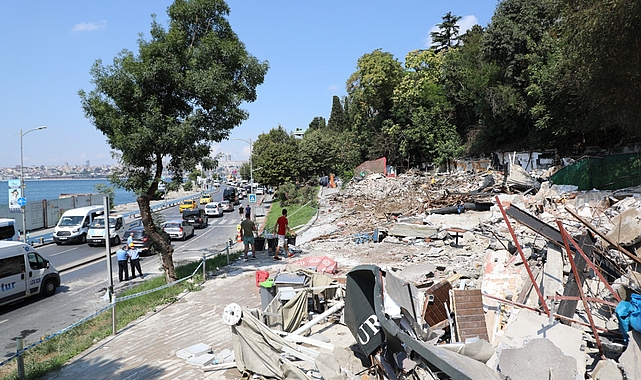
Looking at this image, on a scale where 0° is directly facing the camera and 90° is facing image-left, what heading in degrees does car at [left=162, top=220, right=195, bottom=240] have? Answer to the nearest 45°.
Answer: approximately 225°

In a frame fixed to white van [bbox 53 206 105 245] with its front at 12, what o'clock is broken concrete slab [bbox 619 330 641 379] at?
The broken concrete slab is roughly at 10 o'clock from the white van.

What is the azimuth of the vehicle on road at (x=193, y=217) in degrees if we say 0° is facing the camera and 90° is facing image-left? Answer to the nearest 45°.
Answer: approximately 225°

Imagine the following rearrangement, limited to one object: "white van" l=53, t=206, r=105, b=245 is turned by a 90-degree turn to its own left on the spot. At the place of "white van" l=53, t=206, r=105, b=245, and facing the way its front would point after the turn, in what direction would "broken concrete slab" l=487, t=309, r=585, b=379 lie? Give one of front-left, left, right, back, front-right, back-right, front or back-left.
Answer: front-right

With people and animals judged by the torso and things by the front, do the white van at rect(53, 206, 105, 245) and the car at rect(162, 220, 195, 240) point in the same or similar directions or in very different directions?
very different directions

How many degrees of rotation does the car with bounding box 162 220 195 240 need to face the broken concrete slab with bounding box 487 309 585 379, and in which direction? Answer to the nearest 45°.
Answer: approximately 135° to its right

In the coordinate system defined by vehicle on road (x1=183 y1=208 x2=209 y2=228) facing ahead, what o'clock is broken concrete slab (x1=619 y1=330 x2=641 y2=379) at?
The broken concrete slab is roughly at 4 o'clock from the vehicle on road.

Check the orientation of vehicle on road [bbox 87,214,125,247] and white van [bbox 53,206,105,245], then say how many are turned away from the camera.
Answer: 0

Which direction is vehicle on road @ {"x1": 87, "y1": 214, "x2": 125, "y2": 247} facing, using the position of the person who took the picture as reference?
facing the viewer and to the left of the viewer

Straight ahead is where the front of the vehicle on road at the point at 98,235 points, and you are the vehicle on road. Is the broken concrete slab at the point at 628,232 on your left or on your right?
on your left

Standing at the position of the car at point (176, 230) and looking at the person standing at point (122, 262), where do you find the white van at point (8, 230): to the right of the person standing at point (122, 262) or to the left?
right
